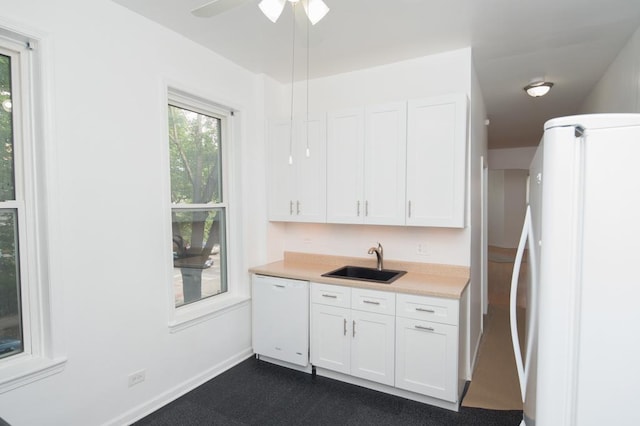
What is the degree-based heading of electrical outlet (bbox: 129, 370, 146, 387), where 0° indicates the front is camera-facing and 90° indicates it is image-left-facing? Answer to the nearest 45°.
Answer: approximately 315°

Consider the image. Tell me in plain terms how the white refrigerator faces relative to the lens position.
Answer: facing to the left of the viewer

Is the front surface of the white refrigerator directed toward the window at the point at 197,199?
yes

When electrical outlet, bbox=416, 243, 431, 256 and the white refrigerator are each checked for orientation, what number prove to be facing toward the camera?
1

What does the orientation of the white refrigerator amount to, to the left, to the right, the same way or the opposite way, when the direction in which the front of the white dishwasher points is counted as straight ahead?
to the right

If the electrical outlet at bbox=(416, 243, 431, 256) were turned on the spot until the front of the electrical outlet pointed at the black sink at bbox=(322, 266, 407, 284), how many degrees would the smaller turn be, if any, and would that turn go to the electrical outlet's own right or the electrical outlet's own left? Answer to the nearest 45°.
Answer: approximately 90° to the electrical outlet's own right

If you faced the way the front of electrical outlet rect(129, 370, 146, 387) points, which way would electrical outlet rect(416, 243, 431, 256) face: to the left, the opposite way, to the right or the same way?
to the right

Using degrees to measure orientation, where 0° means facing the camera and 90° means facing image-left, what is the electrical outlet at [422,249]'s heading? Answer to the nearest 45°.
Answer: approximately 0°
